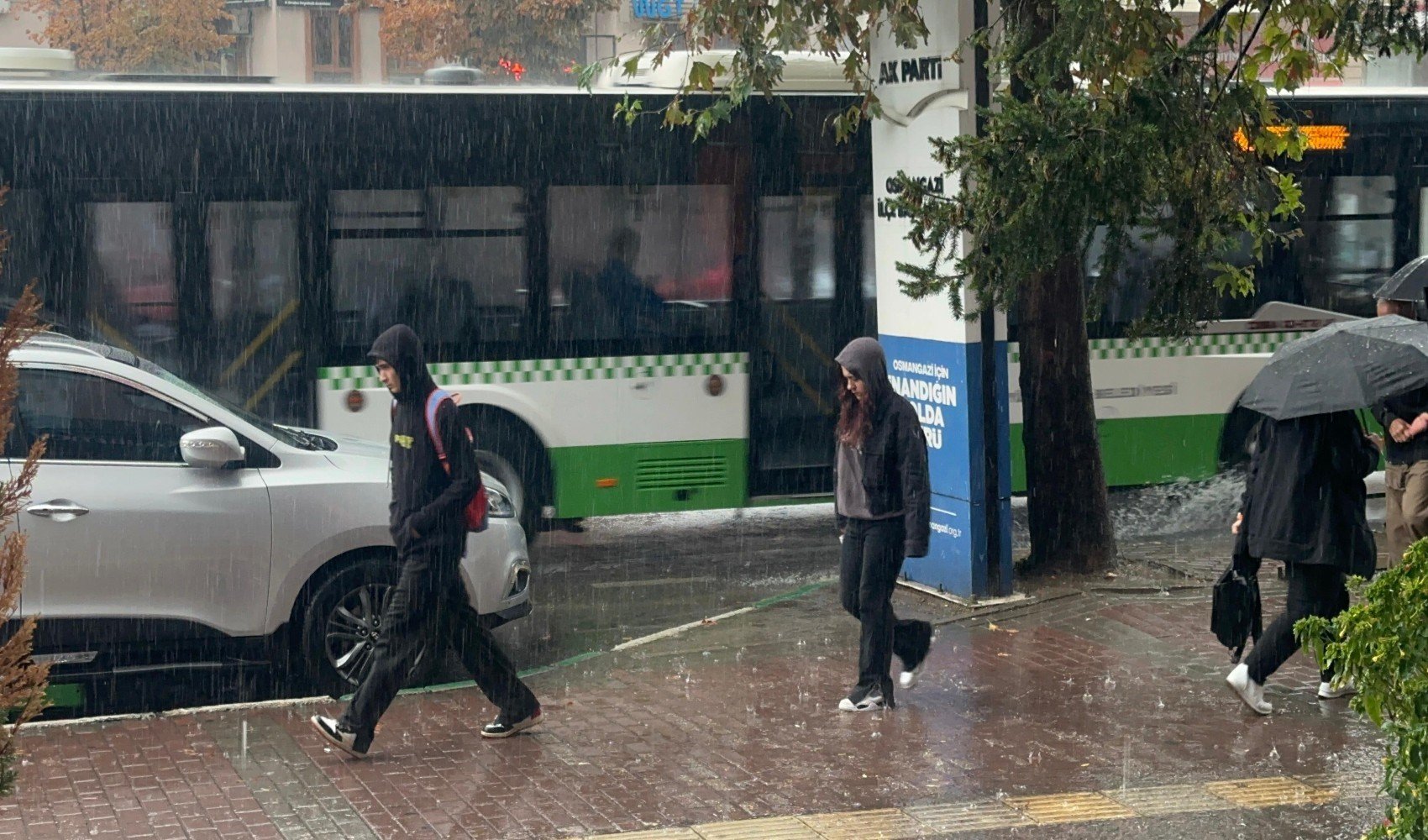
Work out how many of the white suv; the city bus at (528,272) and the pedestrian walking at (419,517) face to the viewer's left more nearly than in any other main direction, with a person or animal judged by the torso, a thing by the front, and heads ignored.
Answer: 1

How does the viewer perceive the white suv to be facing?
facing to the right of the viewer

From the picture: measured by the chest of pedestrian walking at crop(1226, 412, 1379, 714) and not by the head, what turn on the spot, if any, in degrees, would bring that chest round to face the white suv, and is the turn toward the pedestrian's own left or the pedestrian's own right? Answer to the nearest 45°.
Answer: approximately 135° to the pedestrian's own left

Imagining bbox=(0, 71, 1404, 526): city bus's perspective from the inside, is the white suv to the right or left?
on its right

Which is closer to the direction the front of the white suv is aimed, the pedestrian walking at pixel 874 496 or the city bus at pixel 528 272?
the pedestrian walking

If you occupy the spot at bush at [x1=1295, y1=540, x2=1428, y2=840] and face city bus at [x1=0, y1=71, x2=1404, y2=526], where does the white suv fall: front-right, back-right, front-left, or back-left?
front-left

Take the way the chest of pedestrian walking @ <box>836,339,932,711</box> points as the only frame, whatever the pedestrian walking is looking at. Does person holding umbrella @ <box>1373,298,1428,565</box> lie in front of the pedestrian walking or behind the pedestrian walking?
behind

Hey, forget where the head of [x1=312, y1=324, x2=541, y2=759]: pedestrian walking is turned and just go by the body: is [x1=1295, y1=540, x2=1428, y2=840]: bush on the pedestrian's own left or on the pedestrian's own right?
on the pedestrian's own left

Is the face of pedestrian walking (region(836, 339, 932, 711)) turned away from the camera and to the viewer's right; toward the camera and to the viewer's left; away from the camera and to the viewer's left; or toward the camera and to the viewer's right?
toward the camera and to the viewer's left

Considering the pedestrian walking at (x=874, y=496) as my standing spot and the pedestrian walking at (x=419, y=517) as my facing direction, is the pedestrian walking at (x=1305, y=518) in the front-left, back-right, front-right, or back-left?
back-left

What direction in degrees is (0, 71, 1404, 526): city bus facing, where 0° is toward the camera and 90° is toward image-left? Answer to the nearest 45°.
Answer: approximately 270°

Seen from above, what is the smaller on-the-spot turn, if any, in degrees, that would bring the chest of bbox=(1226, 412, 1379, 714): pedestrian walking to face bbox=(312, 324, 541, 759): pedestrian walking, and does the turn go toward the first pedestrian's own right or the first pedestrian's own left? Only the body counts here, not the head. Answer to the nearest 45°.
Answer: approximately 135° to the first pedestrian's own left

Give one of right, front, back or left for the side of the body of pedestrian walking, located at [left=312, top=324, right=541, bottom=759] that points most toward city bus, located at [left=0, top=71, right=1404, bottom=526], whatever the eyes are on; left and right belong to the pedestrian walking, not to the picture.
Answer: right

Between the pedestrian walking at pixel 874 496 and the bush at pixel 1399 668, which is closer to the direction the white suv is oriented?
the pedestrian walking

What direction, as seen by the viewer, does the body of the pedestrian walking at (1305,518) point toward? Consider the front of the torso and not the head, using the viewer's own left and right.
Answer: facing away from the viewer and to the right of the viewer

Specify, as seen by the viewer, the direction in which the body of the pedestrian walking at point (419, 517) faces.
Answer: to the viewer's left

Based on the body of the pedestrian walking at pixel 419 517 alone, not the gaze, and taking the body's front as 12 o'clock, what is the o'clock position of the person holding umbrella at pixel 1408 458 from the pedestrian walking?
The person holding umbrella is roughly at 6 o'clock from the pedestrian walking.
